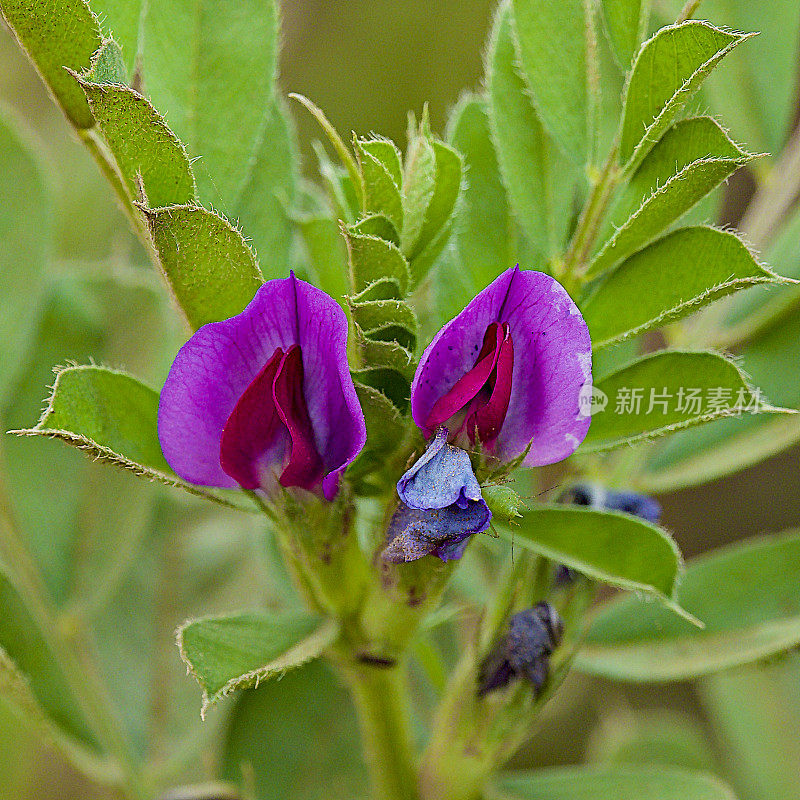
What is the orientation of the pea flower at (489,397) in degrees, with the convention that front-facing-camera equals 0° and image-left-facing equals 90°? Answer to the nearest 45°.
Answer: approximately 0°
